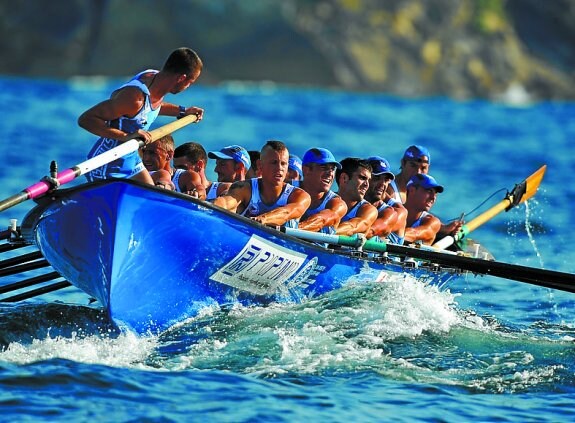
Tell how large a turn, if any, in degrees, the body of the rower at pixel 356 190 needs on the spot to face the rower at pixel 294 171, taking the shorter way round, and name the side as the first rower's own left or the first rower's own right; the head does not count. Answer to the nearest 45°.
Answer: approximately 90° to the first rower's own right

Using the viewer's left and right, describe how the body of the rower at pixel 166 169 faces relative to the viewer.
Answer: facing the viewer and to the left of the viewer

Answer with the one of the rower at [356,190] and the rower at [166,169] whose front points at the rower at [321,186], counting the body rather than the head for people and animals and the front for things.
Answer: the rower at [356,190]

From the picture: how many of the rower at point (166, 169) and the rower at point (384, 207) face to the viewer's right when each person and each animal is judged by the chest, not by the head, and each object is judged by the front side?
0

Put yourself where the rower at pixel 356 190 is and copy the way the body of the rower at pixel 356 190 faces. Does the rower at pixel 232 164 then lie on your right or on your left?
on your right
